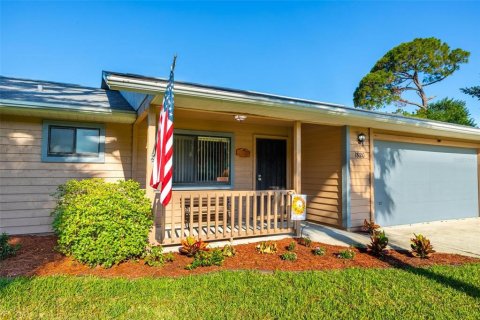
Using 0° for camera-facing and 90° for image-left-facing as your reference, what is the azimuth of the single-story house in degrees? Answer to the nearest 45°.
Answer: approximately 315°

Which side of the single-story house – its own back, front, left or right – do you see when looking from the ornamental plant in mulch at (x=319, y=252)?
front

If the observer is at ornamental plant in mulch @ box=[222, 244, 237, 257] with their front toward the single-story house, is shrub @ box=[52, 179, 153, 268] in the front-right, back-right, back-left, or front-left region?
back-left

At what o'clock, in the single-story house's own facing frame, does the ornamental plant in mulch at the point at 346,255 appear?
The ornamental plant in mulch is roughly at 12 o'clock from the single-story house.

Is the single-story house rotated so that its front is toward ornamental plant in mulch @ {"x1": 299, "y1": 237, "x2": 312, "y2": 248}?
yes
